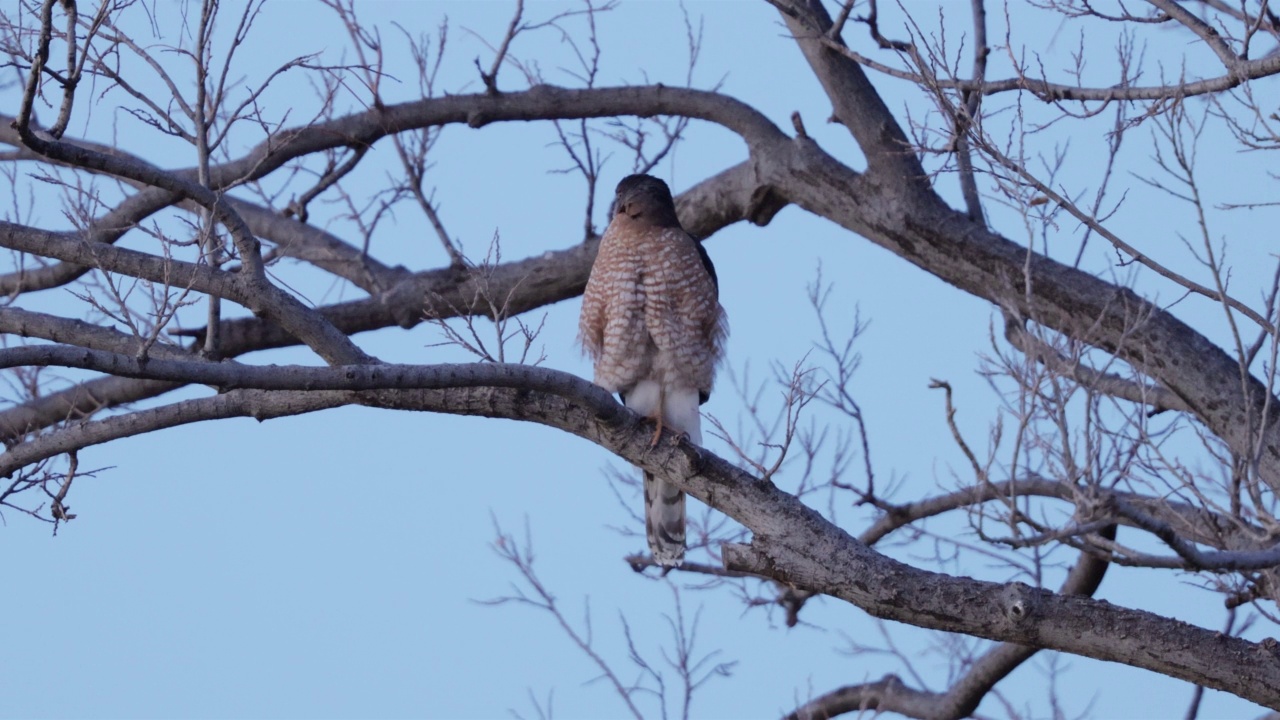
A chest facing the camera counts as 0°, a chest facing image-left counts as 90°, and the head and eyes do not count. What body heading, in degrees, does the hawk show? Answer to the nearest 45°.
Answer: approximately 0°
